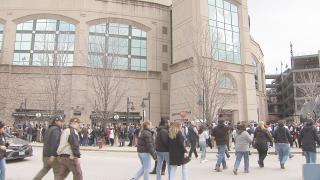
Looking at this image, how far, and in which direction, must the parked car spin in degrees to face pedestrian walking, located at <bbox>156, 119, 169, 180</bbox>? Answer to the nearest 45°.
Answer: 0° — it already faces them

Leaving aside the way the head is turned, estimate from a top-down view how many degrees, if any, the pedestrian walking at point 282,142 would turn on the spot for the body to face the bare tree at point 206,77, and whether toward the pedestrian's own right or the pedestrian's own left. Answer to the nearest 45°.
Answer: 0° — they already face it

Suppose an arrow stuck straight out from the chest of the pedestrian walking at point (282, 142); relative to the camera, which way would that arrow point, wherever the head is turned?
away from the camera

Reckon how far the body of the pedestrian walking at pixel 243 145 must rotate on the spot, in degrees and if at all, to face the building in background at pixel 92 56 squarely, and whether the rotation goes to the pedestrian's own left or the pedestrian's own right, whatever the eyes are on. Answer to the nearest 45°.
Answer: approximately 90° to the pedestrian's own left

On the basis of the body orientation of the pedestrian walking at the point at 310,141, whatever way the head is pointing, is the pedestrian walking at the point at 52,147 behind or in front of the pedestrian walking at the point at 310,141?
behind

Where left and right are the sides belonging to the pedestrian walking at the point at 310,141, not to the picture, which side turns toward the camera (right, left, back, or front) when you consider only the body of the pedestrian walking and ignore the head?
back
